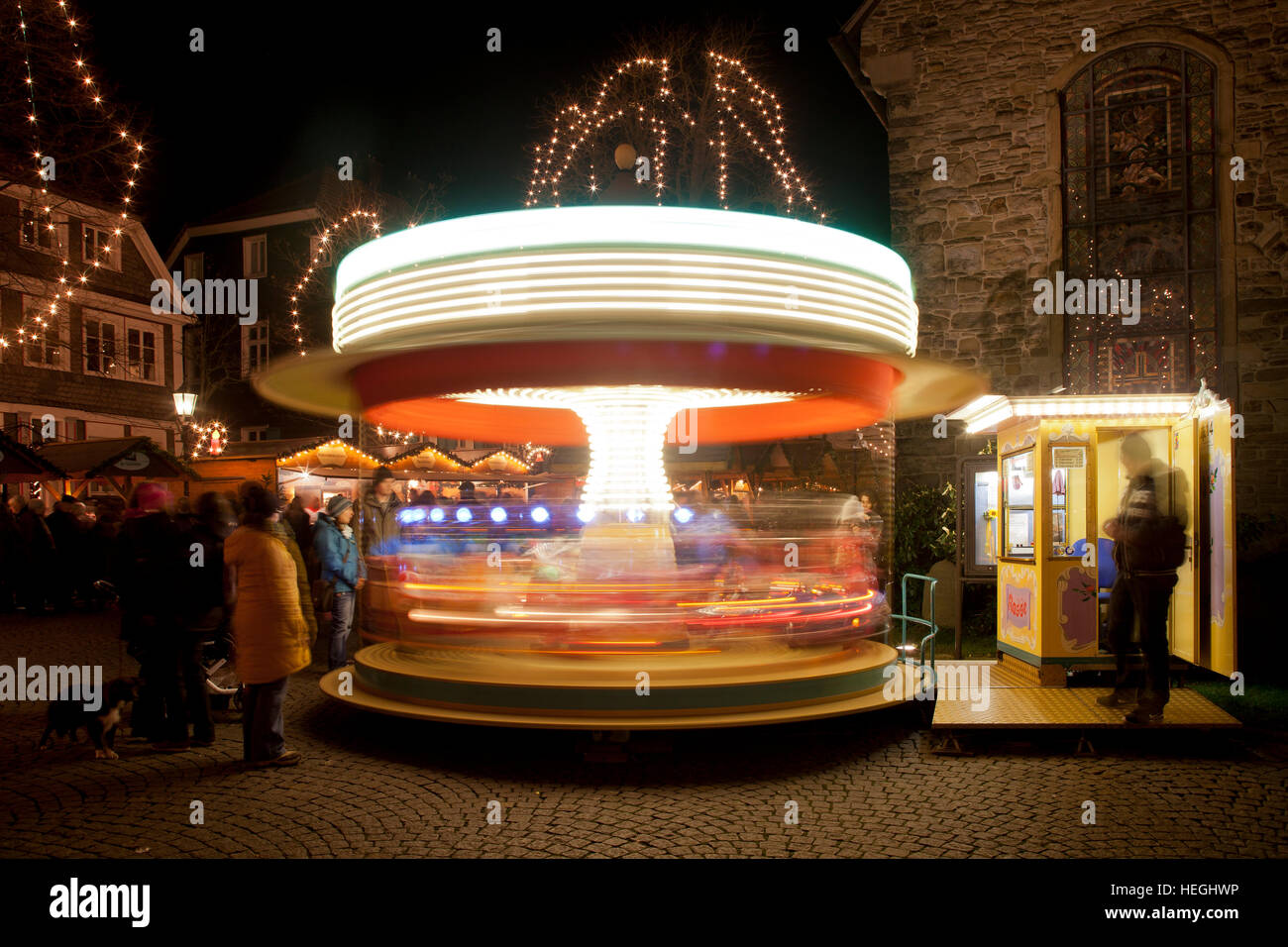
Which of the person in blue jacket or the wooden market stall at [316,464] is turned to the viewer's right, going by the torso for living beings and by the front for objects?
the person in blue jacket

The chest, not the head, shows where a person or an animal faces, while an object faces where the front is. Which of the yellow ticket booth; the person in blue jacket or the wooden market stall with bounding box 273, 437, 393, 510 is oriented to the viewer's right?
the person in blue jacket

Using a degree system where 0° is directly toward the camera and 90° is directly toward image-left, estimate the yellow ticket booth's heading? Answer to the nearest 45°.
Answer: approximately 45°

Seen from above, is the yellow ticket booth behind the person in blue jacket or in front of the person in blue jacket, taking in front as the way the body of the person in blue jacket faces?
in front

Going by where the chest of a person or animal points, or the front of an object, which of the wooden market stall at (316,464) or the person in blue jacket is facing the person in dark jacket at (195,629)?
the wooden market stall

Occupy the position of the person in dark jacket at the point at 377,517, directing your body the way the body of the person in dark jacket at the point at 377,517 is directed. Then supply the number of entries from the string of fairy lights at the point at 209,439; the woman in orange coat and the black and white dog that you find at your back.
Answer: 1

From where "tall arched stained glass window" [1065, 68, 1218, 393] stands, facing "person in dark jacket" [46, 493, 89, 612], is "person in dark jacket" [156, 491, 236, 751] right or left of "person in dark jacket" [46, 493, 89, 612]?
left

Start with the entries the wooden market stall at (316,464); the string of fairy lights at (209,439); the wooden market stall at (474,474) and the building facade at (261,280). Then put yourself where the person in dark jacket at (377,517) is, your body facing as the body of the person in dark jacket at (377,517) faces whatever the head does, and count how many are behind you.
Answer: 4

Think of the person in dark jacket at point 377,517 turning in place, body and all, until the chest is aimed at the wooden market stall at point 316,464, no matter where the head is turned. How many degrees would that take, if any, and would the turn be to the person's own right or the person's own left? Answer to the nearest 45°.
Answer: approximately 180°

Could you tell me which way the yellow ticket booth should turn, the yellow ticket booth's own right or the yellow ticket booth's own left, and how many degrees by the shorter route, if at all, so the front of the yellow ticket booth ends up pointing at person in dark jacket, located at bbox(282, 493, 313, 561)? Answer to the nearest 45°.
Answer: approximately 45° to the yellow ticket booth's own right
